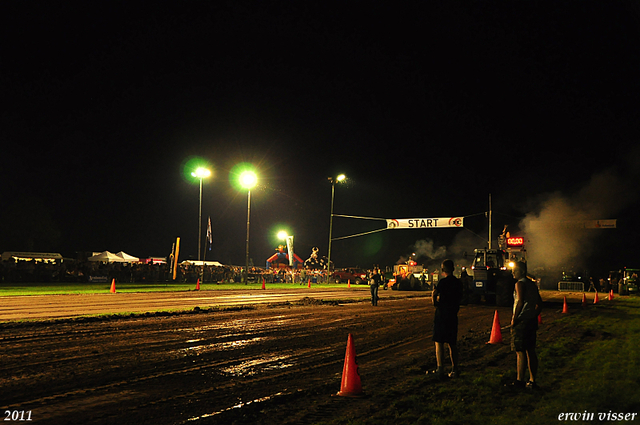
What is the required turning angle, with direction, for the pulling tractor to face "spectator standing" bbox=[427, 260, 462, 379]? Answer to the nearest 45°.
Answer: approximately 45° to its left

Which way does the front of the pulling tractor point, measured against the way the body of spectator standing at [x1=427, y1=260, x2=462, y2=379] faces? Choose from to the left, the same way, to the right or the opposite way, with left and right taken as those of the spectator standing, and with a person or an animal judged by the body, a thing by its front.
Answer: to the left

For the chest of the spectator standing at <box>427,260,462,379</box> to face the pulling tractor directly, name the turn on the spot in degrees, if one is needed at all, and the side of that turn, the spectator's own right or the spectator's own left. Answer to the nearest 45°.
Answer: approximately 45° to the spectator's own right

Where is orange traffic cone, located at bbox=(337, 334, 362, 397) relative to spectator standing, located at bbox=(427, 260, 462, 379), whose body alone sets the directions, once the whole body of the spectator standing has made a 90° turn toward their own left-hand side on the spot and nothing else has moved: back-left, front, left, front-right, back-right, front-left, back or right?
front

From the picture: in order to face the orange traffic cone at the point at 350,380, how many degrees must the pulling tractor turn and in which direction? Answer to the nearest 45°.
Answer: approximately 45° to its left

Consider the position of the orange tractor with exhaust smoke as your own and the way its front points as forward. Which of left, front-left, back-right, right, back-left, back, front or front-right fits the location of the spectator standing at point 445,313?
front-left

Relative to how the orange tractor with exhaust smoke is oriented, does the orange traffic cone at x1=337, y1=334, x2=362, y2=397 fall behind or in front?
in front
